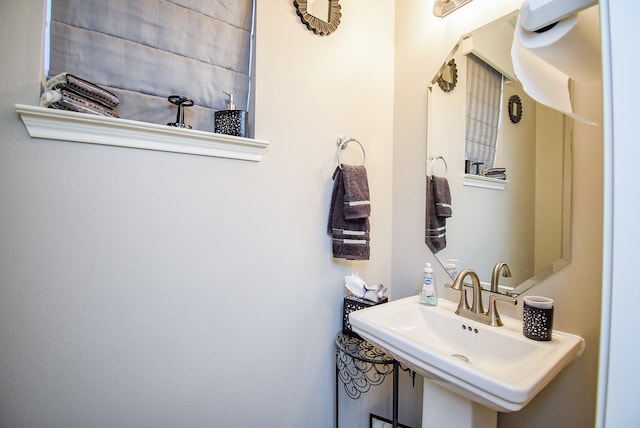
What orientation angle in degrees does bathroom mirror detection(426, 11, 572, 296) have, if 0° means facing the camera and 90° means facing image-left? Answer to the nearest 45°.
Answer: approximately 45°

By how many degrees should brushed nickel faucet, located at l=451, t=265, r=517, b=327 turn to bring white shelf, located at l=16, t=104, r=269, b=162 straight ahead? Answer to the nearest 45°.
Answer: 0° — it already faces it

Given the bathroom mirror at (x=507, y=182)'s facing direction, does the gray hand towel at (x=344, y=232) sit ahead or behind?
ahead
